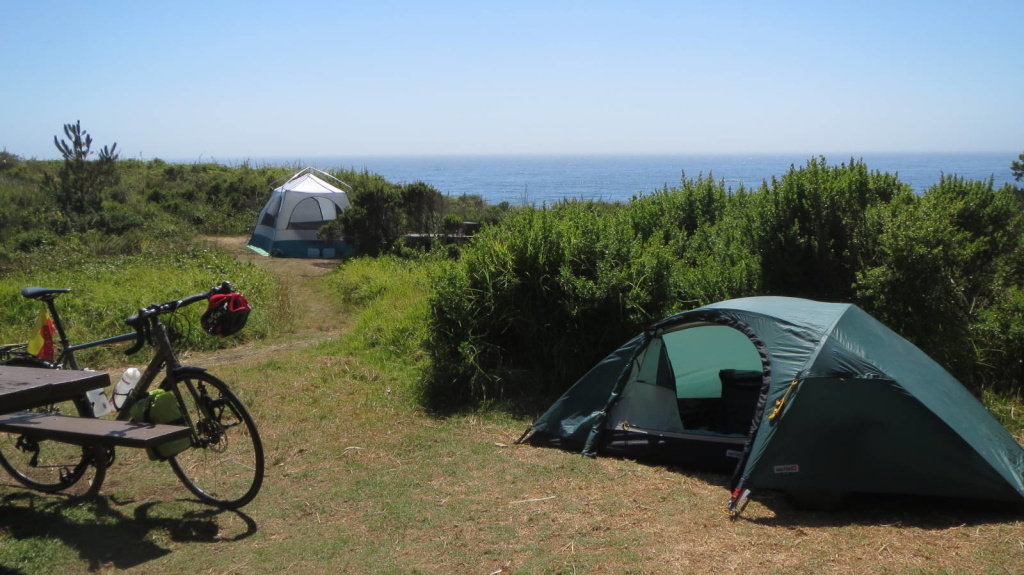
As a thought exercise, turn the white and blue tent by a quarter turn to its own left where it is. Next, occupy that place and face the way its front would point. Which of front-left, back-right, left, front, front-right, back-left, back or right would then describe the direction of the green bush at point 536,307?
right

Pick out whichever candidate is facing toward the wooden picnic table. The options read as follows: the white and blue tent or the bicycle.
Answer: the white and blue tent

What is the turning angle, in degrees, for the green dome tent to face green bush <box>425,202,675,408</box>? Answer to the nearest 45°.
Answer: approximately 90° to its right

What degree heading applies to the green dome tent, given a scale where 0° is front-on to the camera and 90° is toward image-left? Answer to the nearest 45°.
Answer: approximately 45°

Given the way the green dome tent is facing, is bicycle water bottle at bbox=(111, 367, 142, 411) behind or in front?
in front

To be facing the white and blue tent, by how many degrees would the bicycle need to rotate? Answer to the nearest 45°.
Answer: approximately 135° to its left

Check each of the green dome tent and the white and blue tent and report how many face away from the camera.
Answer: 0

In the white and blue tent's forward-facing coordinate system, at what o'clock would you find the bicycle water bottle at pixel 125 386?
The bicycle water bottle is roughly at 12 o'clock from the white and blue tent.

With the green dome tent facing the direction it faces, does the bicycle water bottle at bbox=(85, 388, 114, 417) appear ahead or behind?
ahead

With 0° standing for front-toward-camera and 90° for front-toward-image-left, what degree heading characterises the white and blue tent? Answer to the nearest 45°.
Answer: approximately 0°

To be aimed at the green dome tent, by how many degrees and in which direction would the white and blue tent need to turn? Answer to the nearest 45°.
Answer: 0° — it already faces it

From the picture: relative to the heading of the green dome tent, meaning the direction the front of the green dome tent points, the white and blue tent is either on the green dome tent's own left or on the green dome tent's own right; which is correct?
on the green dome tent's own right

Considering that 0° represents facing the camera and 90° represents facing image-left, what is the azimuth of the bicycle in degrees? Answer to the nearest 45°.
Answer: approximately 315°

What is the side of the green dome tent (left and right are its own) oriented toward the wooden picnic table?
front

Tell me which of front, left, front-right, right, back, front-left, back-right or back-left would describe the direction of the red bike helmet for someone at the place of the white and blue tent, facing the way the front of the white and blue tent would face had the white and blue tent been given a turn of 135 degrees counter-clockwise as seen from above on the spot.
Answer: back-right

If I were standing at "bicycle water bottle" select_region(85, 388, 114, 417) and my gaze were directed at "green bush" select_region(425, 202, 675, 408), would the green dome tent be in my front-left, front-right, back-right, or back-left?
front-right

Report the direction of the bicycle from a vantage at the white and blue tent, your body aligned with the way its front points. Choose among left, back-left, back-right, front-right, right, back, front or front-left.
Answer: front
